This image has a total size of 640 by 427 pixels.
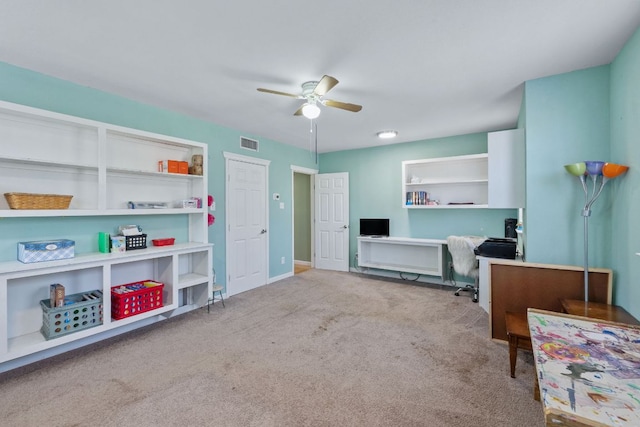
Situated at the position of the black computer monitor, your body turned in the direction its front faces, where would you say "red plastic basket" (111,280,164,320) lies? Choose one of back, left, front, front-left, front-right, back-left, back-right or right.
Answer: front-right

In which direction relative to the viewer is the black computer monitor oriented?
toward the camera

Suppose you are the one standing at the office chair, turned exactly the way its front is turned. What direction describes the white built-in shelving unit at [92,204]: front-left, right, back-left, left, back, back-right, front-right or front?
back

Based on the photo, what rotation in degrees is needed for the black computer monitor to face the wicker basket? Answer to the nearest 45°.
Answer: approximately 45° to its right

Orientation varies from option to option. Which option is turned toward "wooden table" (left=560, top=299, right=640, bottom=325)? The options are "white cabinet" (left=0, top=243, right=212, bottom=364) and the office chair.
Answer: the white cabinet

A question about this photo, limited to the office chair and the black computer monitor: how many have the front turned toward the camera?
1

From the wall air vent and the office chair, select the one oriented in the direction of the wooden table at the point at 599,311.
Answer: the wall air vent

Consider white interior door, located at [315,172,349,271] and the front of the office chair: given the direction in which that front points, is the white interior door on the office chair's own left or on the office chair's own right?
on the office chair's own left

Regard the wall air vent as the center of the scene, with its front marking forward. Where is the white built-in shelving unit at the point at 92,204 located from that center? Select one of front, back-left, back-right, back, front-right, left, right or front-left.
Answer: right

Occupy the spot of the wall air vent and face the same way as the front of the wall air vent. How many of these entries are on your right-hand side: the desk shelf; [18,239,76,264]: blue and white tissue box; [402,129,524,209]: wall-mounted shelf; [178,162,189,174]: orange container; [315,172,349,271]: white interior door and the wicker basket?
3

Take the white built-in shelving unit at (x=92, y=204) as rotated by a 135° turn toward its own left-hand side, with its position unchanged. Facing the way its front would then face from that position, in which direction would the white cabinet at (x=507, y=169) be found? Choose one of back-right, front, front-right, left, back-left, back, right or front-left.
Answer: back-right

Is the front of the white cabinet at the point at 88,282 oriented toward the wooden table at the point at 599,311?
yes

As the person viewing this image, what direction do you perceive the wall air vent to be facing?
facing the viewer and to the right of the viewer

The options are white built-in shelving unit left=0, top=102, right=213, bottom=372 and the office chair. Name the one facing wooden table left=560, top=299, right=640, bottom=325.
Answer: the white built-in shelving unit

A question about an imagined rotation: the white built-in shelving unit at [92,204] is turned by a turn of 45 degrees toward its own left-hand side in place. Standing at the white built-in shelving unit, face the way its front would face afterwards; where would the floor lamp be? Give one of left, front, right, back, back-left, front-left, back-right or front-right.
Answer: front-right

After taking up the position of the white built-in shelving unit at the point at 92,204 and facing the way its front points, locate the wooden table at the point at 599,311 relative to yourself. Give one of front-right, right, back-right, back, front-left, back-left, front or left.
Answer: front
